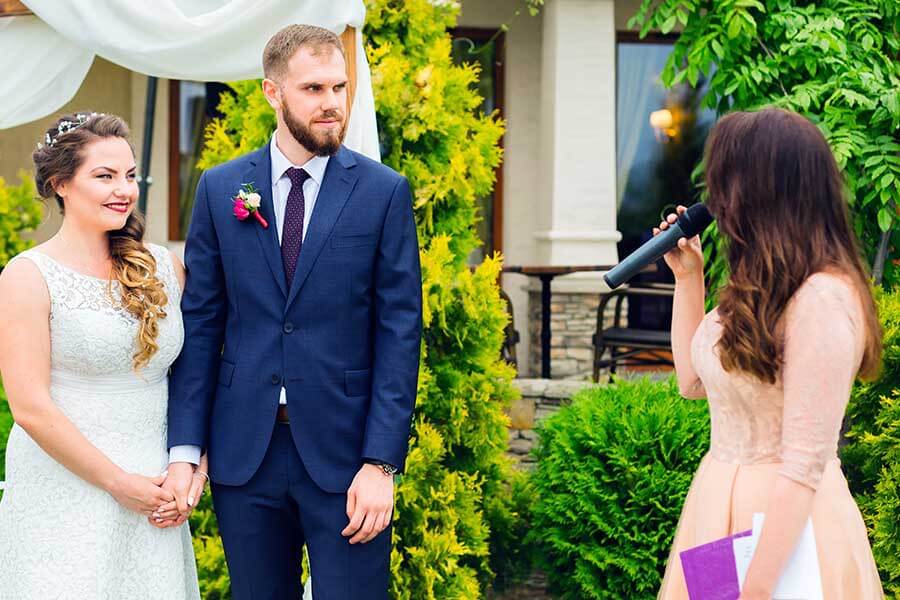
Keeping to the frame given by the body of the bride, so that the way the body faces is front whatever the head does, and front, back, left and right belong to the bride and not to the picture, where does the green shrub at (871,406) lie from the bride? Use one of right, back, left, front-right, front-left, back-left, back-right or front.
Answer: front-left

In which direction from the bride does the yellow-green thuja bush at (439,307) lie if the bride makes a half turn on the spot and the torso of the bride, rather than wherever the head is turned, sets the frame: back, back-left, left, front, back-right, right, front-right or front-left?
right

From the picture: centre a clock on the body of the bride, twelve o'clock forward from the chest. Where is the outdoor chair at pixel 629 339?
The outdoor chair is roughly at 9 o'clock from the bride.

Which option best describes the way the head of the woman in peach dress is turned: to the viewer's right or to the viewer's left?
to the viewer's left

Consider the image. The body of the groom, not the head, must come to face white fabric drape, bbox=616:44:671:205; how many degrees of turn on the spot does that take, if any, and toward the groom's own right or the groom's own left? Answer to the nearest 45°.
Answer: approximately 135° to the groom's own left

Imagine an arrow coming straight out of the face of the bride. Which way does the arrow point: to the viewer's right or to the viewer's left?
to the viewer's right

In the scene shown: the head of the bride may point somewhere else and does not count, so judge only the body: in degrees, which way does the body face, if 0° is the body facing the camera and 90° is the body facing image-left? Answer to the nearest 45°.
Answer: approximately 315°

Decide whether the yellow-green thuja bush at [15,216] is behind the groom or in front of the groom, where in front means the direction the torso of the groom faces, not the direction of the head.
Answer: behind

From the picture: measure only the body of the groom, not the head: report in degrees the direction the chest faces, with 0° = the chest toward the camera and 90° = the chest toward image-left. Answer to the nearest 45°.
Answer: approximately 0°

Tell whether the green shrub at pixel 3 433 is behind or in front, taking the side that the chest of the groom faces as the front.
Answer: behind
